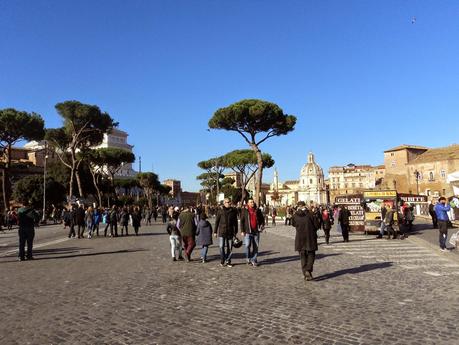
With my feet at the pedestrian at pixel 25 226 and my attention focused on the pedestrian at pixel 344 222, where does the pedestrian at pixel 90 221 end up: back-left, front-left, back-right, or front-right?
front-left

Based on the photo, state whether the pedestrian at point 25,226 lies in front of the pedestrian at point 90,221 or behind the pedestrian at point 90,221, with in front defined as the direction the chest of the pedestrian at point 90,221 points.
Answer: behind

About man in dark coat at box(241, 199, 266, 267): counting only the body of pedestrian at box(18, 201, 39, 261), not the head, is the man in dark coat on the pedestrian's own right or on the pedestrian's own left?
on the pedestrian's own right

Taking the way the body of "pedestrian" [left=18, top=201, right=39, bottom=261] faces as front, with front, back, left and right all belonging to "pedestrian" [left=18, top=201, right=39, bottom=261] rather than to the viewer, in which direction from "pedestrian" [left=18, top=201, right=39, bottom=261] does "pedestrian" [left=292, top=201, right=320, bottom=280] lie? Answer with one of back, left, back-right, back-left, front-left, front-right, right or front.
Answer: back-right

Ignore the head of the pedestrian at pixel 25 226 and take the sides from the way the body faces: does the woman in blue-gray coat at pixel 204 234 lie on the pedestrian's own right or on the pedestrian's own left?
on the pedestrian's own right

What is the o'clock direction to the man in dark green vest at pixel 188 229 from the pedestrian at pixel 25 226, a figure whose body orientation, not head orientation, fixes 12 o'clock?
The man in dark green vest is roughly at 4 o'clock from the pedestrian.

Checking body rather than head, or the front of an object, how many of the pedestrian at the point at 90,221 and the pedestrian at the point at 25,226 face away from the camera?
2

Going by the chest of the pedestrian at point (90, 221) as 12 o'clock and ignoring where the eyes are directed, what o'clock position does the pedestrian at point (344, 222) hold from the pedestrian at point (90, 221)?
the pedestrian at point (344, 222) is roughly at 4 o'clock from the pedestrian at point (90, 221).

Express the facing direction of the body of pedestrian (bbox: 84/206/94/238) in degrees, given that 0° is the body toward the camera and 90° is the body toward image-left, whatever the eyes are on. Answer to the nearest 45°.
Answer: approximately 180°
